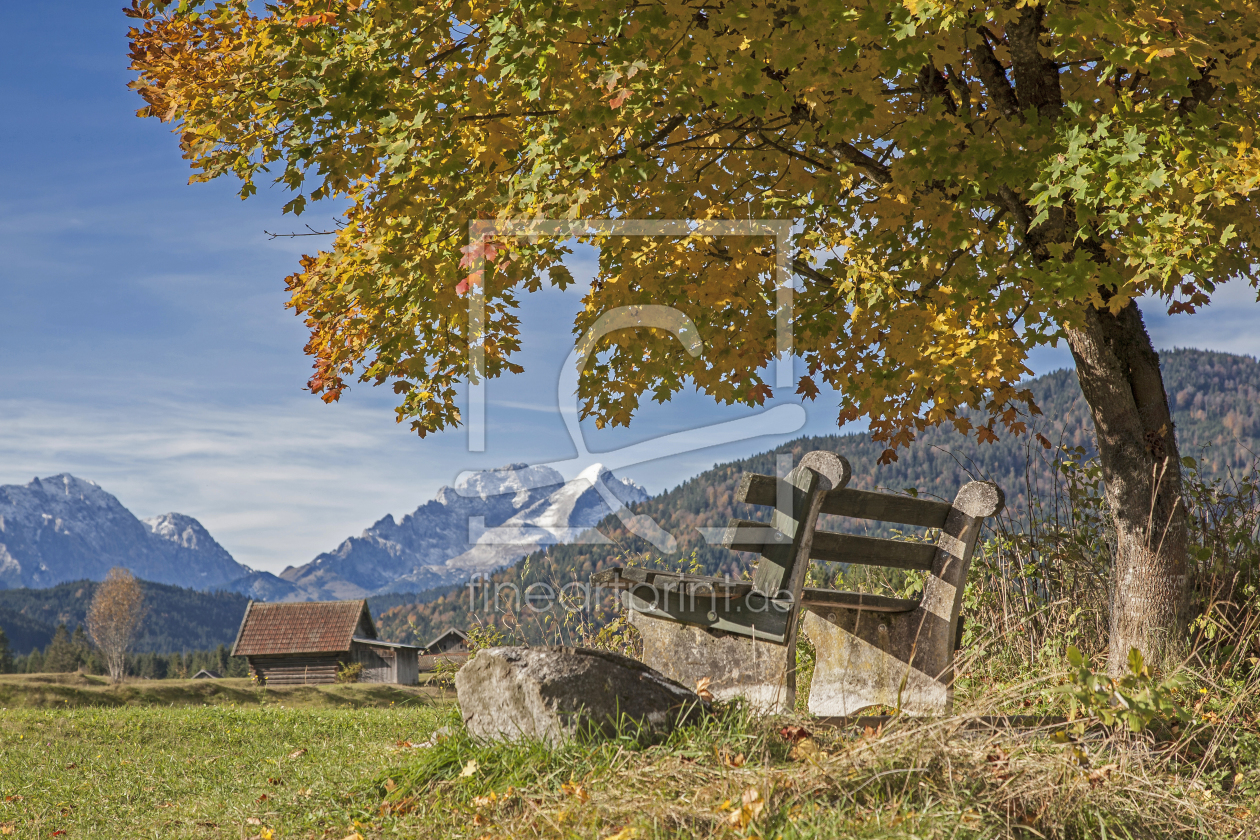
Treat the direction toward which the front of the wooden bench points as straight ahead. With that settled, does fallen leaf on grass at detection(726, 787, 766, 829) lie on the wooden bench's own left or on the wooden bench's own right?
on the wooden bench's own left

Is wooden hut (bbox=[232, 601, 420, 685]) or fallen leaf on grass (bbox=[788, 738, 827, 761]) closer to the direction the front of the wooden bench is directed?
the wooden hut

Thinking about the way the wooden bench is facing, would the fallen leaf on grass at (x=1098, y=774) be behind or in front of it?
behind

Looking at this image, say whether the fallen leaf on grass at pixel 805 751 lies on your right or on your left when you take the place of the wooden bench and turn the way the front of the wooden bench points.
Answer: on your left

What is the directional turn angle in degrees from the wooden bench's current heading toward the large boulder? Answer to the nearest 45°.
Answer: approximately 90° to its left

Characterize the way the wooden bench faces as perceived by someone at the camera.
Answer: facing away from the viewer and to the left of the viewer

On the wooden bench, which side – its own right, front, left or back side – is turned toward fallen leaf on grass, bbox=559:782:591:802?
left

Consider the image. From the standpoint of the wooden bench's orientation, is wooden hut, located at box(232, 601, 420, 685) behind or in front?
in front
